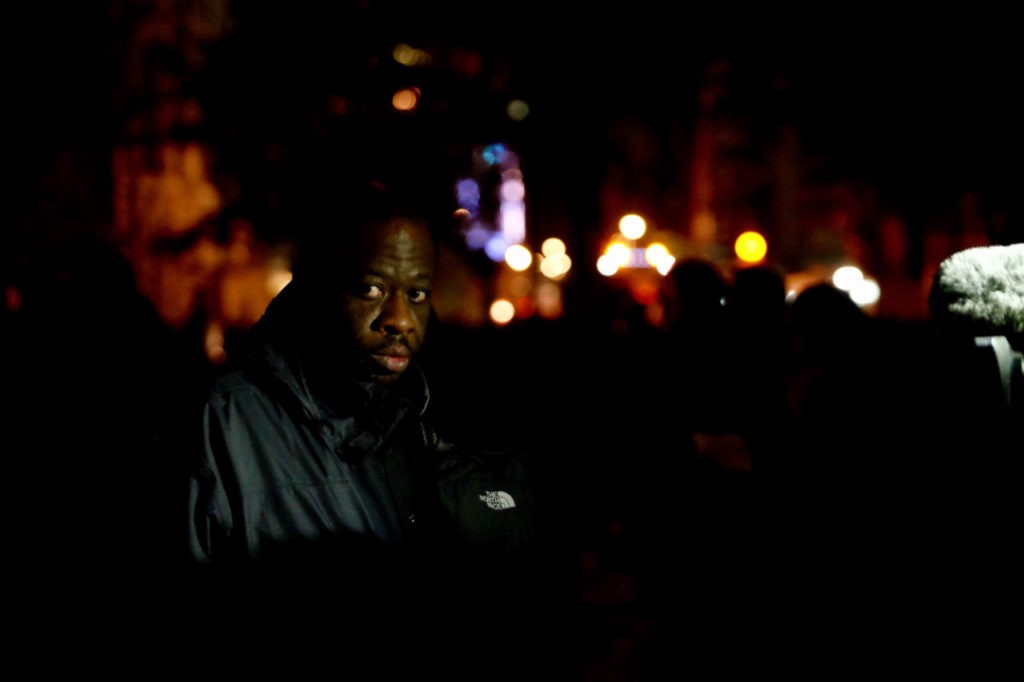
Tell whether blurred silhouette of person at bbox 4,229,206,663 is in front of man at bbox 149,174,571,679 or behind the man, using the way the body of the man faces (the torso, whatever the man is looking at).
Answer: behind

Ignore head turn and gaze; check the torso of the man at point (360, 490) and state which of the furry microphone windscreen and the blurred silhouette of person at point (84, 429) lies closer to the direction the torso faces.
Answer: the furry microphone windscreen

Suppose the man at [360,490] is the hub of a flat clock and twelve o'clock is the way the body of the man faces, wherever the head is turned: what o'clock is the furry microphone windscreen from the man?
The furry microphone windscreen is roughly at 11 o'clock from the man.

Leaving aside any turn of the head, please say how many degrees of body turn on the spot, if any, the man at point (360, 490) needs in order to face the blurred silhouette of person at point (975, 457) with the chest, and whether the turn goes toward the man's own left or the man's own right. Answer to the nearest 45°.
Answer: approximately 45° to the man's own left

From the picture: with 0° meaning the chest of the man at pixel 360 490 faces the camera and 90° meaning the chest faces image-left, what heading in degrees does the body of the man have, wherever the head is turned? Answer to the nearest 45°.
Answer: approximately 315°
